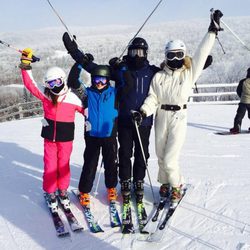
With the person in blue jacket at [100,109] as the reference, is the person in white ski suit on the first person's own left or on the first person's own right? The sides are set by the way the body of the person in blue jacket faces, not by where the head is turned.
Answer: on the first person's own left

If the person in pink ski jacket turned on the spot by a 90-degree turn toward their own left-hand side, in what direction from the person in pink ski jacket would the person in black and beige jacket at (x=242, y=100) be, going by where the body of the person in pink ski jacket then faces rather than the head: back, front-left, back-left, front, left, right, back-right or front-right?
front-left

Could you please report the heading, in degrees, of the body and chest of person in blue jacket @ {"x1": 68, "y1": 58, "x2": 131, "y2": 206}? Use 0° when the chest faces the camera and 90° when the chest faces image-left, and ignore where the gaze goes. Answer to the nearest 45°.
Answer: approximately 0°

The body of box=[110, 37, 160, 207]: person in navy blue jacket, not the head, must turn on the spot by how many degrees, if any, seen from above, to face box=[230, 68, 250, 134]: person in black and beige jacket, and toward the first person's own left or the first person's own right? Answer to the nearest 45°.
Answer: approximately 135° to the first person's own left
